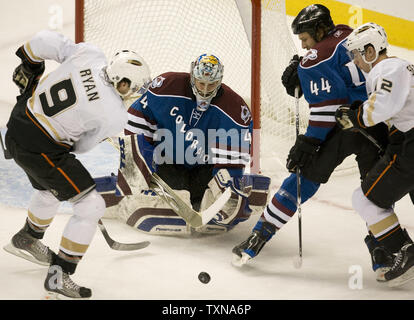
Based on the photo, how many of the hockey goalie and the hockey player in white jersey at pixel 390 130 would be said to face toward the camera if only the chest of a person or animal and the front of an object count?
1

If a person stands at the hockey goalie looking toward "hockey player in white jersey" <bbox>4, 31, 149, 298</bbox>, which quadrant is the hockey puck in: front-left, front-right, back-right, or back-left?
front-left

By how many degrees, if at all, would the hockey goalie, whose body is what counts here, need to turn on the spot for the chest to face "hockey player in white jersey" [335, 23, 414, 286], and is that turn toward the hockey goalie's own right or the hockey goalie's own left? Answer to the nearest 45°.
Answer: approximately 45° to the hockey goalie's own left

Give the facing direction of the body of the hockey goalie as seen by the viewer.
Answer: toward the camera

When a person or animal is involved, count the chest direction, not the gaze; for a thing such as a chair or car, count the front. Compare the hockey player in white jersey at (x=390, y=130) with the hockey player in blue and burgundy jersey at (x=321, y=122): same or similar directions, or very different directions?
same or similar directions

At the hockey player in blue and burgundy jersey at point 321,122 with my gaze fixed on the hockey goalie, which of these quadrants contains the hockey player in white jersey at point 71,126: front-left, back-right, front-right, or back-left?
front-left

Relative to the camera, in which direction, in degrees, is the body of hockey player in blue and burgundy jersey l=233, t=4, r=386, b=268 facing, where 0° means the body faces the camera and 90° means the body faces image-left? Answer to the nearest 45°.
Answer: approximately 90°

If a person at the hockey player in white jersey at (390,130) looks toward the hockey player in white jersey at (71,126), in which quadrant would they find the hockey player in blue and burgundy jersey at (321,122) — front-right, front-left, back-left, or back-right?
front-right

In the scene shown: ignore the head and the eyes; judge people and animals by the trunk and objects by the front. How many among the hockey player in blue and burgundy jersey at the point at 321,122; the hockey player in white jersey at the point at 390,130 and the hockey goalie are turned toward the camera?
1

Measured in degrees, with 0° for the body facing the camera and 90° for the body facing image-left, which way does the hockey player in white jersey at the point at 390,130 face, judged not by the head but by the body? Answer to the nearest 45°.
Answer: approximately 90°

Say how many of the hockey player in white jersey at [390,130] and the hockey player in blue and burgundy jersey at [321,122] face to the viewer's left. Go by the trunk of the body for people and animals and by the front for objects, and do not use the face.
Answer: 2

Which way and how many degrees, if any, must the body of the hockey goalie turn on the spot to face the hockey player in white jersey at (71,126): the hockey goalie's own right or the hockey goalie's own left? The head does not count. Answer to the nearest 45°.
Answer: approximately 45° to the hockey goalie's own right

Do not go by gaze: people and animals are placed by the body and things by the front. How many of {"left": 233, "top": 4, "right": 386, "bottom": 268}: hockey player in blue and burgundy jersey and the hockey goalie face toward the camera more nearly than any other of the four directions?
1

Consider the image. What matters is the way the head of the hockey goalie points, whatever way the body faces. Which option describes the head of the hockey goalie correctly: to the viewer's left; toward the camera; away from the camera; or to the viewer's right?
toward the camera

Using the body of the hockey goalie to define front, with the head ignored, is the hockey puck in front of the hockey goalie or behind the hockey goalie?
in front

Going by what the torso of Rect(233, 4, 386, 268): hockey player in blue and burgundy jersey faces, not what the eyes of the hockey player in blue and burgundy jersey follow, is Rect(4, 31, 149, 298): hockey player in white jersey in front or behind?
in front
